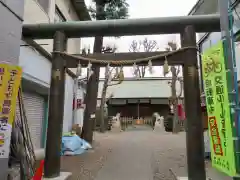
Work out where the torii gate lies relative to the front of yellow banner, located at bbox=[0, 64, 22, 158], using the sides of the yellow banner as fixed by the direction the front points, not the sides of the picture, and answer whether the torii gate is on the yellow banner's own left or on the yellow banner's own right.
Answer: on the yellow banner's own left

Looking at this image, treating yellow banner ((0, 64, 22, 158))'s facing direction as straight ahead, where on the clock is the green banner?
The green banner is roughly at 10 o'clock from the yellow banner.

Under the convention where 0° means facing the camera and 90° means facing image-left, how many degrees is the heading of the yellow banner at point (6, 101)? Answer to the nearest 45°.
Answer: approximately 0°

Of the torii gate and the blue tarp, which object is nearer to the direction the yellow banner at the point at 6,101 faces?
the torii gate

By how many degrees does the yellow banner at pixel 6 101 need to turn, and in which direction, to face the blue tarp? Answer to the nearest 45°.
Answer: approximately 135° to its left
